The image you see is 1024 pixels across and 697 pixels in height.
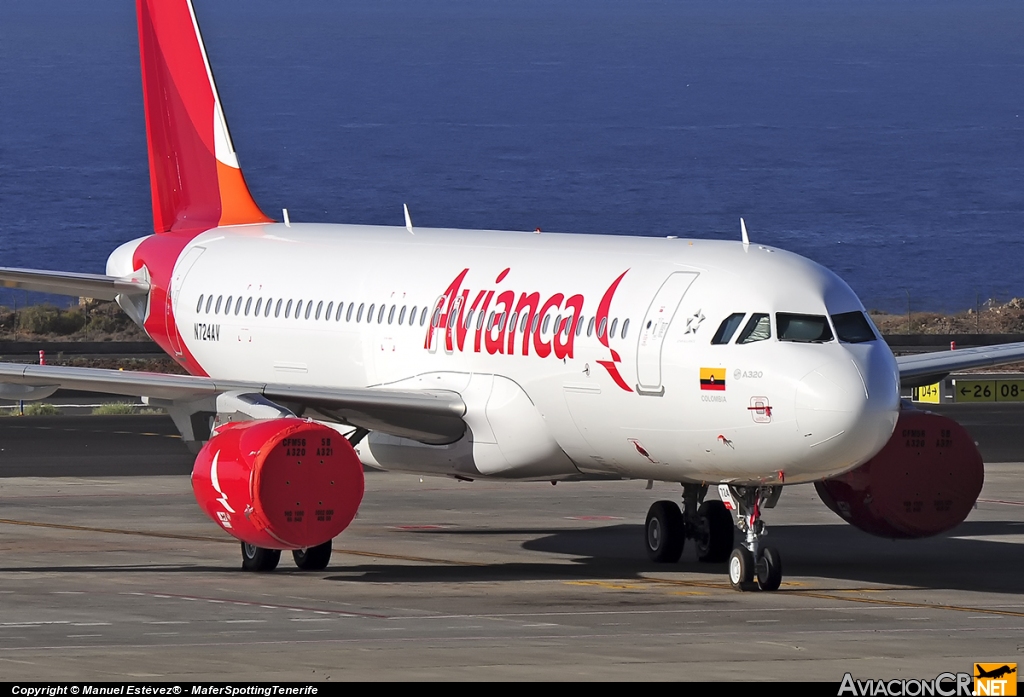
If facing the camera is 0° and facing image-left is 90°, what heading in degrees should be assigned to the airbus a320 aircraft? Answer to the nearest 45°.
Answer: approximately 315°
